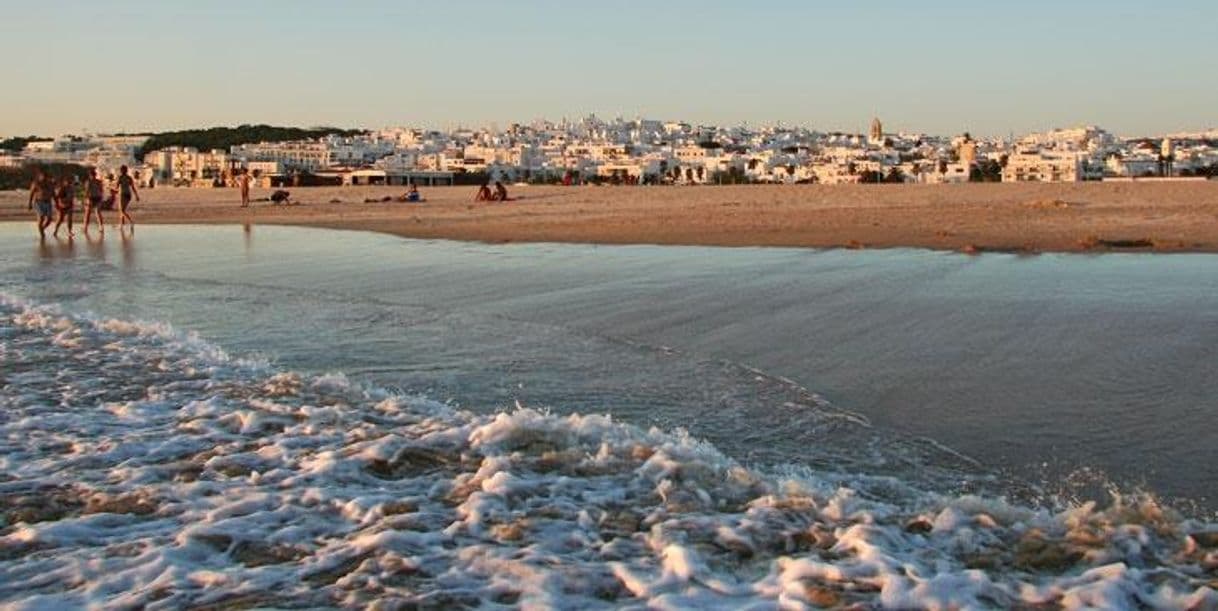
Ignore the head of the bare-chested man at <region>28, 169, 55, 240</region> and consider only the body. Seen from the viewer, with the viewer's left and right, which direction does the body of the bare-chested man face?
facing the viewer and to the left of the viewer
